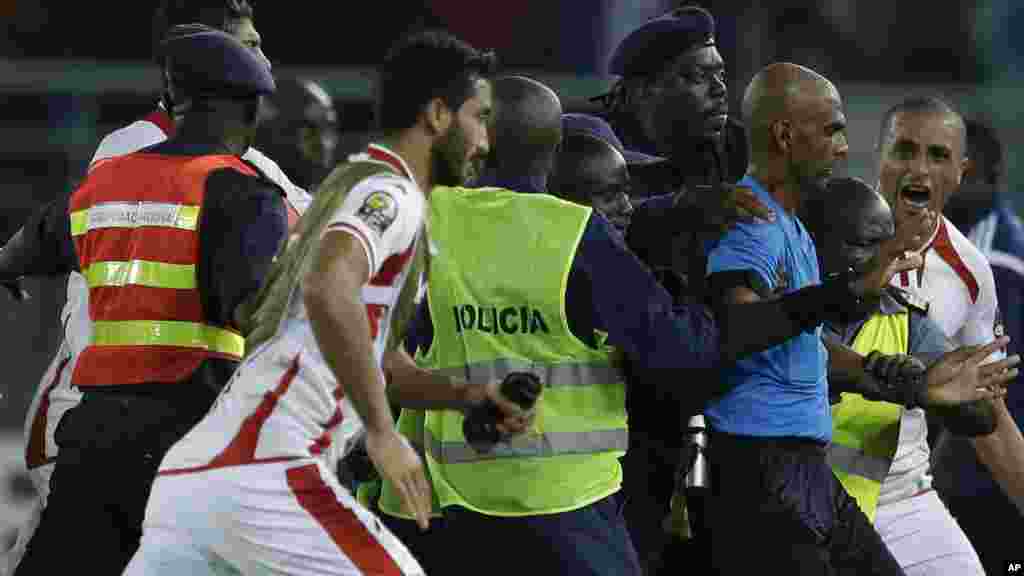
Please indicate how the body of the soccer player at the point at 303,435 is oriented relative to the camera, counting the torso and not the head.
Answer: to the viewer's right

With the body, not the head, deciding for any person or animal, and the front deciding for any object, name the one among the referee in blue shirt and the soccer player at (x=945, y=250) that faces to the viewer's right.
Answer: the referee in blue shirt

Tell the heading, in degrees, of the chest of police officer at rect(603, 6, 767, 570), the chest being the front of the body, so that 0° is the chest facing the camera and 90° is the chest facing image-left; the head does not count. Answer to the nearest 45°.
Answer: approximately 270°

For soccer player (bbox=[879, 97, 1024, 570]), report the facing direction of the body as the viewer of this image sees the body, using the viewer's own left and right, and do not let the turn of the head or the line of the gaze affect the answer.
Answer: facing the viewer and to the left of the viewer

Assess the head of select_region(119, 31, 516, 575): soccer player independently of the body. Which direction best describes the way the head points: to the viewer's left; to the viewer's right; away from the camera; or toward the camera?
to the viewer's right

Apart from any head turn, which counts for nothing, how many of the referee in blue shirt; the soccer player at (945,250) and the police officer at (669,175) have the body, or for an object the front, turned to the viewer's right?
2

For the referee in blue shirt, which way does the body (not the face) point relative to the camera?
to the viewer's right
